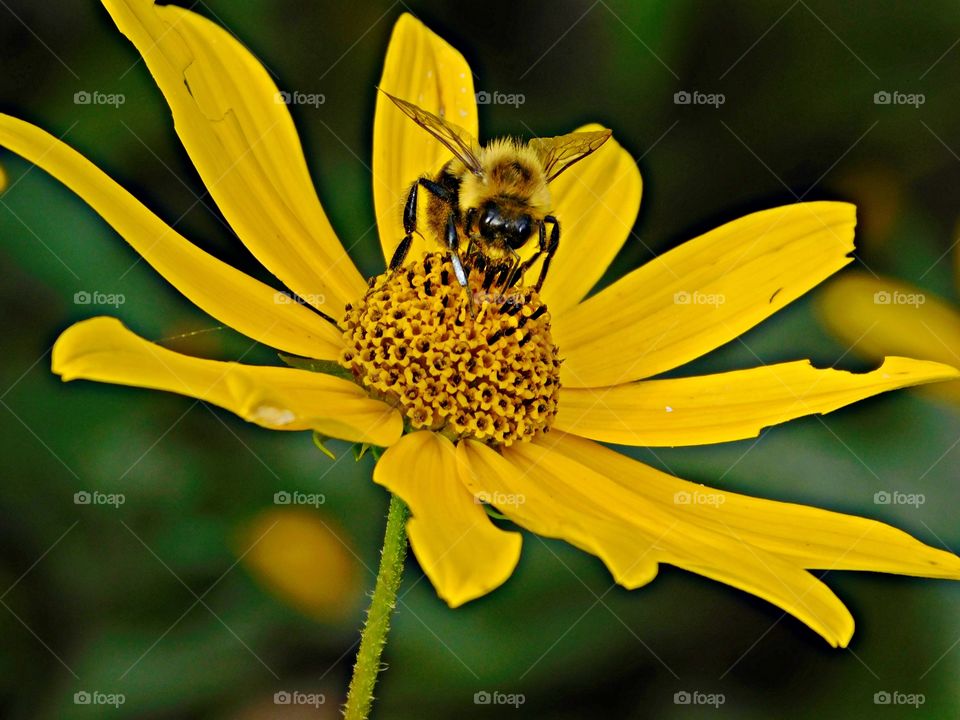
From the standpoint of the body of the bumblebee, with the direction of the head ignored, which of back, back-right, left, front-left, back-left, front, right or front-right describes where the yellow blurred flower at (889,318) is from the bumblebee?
back-left

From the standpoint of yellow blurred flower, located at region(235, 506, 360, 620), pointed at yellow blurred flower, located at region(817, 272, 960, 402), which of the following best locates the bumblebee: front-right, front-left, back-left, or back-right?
front-right

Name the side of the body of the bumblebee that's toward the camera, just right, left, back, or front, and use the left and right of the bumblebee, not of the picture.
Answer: front
